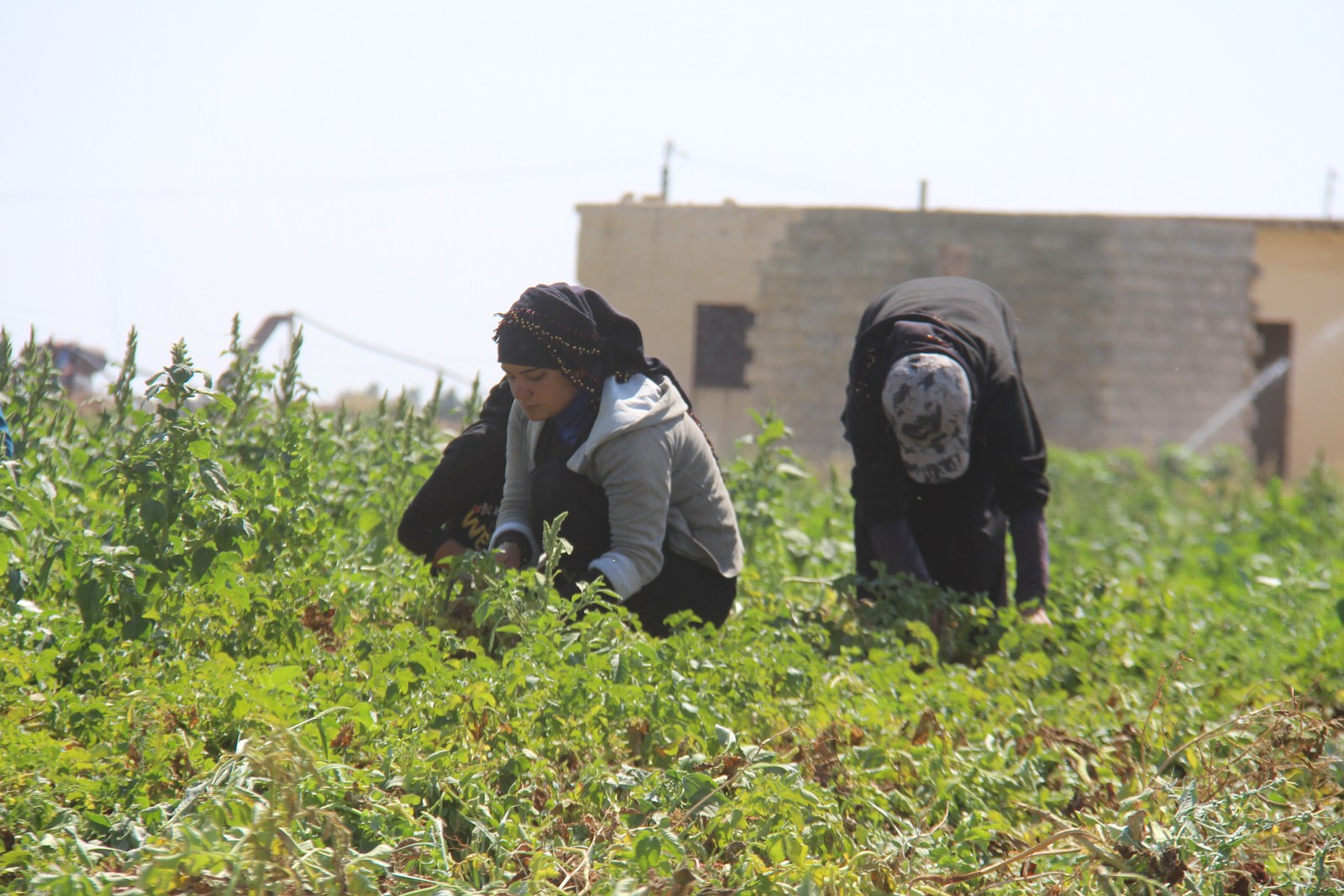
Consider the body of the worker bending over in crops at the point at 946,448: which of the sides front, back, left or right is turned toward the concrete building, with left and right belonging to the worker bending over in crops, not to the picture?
back

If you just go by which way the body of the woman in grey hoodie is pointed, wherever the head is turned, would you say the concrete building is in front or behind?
behind

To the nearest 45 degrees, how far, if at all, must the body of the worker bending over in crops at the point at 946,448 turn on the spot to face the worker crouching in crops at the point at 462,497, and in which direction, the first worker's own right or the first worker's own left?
approximately 45° to the first worker's own right

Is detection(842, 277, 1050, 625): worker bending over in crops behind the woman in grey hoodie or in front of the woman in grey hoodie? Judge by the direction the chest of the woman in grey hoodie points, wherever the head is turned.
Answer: behind

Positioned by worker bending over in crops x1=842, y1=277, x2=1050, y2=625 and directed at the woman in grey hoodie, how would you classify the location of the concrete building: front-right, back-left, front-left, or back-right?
back-right

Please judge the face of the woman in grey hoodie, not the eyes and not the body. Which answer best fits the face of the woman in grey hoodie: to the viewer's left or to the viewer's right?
to the viewer's left

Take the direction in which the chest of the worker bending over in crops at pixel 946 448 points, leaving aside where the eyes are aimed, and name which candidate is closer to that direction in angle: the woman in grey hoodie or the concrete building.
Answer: the woman in grey hoodie

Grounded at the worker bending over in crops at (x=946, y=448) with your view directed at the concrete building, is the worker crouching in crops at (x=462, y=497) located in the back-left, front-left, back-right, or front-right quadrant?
back-left

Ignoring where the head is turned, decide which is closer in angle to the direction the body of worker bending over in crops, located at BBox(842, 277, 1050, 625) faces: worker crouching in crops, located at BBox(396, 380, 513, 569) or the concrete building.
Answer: the worker crouching in crops

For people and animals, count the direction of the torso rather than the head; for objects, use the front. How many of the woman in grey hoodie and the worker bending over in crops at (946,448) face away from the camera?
0

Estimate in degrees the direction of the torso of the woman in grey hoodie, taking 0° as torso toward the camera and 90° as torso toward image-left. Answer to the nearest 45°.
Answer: approximately 45°
